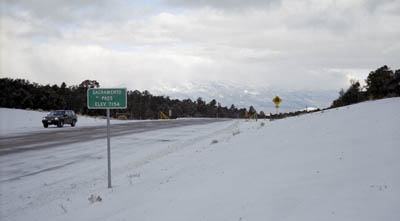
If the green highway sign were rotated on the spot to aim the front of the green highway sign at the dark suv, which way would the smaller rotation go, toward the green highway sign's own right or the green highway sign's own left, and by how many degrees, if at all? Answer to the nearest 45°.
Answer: approximately 180°

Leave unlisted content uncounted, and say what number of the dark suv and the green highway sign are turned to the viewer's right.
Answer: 0

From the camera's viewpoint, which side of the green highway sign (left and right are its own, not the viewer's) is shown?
front

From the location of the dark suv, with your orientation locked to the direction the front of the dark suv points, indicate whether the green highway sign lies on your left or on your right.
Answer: on your left
